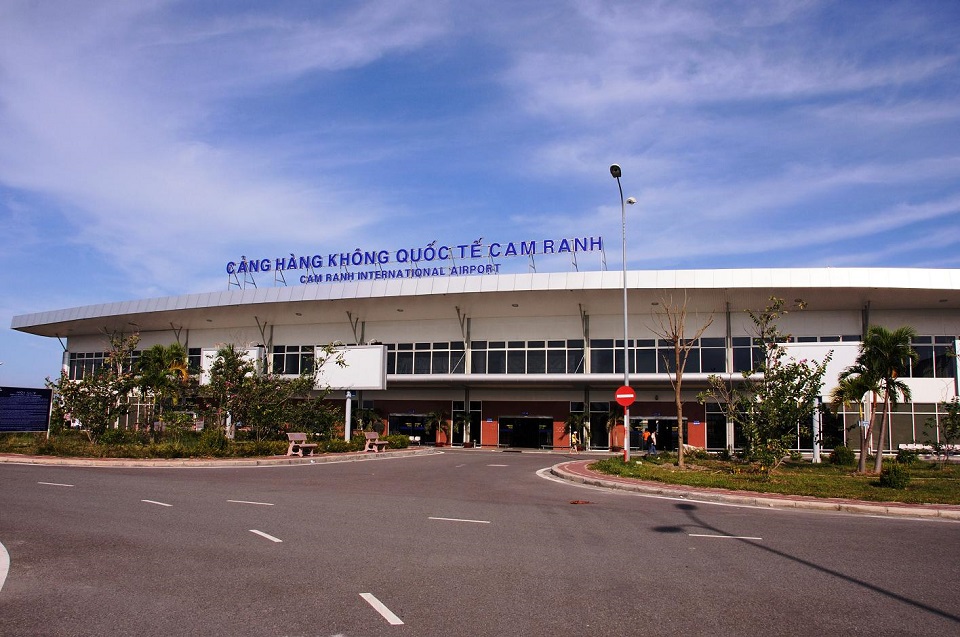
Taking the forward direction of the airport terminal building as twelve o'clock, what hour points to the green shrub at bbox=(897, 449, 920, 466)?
The green shrub is roughly at 11 o'clock from the airport terminal building.

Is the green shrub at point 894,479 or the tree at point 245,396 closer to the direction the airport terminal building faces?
the green shrub

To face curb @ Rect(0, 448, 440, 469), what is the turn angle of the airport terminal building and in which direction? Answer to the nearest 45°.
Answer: approximately 45° to its right

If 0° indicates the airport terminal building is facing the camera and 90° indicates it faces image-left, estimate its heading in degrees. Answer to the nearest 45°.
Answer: approximately 0°

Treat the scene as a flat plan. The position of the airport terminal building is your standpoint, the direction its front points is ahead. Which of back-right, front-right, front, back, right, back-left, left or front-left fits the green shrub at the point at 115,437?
front-right

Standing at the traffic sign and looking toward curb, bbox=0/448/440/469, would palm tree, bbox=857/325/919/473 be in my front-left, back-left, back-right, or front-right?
back-left

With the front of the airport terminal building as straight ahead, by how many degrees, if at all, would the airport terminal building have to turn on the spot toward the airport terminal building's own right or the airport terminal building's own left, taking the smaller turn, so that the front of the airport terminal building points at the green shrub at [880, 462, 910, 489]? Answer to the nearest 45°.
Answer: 0° — it already faces it

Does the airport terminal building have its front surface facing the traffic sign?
yes
